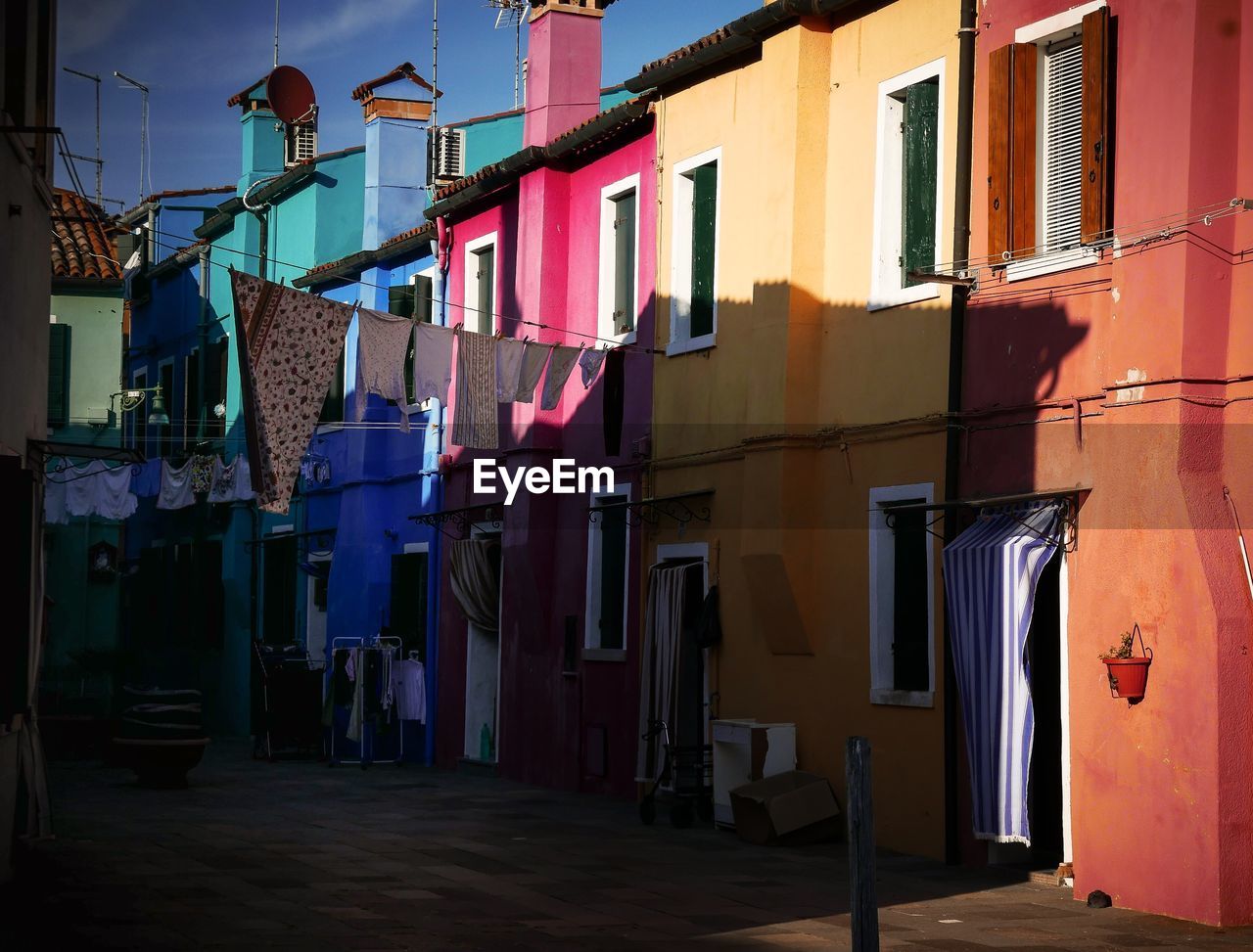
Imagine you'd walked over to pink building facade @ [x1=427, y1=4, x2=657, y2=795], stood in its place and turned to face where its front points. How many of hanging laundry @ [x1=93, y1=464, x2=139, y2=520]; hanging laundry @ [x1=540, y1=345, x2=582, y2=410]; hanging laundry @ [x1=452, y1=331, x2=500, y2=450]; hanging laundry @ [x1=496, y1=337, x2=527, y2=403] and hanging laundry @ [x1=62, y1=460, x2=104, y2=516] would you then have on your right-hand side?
2

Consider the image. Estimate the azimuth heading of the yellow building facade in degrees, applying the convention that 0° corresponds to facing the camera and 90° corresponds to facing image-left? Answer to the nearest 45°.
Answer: approximately 45°

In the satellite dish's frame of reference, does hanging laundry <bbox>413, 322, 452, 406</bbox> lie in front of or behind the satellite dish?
in front

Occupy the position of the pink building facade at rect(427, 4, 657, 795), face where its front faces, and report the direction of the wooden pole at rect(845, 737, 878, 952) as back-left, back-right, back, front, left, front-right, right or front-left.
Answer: front-left

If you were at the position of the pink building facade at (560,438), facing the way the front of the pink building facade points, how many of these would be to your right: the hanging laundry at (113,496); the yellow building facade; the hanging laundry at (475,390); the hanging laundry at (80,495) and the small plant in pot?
2

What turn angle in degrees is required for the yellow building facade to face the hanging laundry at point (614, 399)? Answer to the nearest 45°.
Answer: approximately 90° to its right
